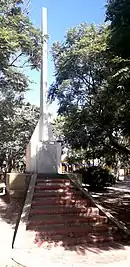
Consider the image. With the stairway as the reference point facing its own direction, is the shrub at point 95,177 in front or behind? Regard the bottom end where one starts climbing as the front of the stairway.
behind

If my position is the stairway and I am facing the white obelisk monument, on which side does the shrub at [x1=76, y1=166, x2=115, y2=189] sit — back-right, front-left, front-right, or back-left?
front-right

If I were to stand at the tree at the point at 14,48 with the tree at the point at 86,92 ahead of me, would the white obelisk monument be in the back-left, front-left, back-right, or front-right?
front-left

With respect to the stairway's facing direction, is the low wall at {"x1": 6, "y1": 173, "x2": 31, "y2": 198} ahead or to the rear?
to the rear

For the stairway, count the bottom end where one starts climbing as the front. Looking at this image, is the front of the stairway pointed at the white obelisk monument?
no

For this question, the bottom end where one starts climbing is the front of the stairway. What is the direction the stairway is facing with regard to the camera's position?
facing the viewer

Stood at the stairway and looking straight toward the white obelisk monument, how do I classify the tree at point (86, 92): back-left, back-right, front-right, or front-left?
front-right

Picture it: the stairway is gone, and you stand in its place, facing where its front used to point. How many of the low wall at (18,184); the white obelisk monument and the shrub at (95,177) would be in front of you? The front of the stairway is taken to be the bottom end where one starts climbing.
0
